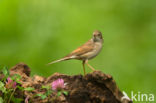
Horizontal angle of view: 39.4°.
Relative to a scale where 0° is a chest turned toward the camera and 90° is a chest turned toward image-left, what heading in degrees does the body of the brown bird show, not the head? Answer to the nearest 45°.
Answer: approximately 270°

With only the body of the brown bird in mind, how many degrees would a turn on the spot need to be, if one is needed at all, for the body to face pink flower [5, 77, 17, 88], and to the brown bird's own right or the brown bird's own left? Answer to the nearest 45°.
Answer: approximately 135° to the brown bird's own right
